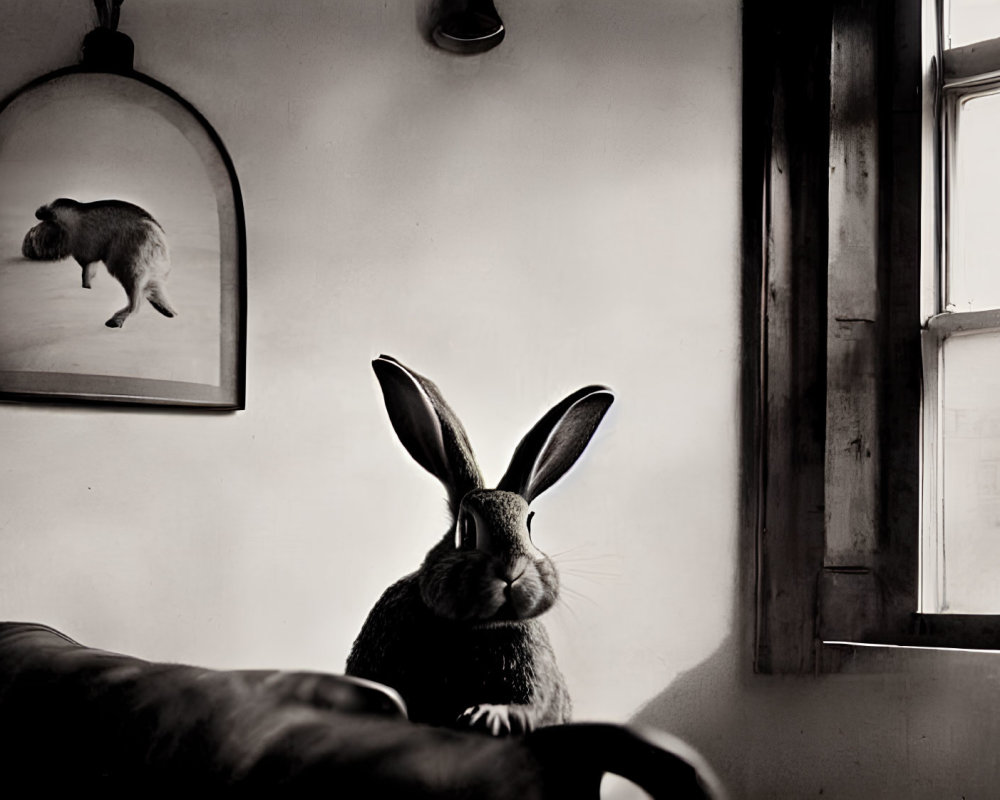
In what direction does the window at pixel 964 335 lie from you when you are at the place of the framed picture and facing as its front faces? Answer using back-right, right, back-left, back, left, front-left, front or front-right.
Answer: left

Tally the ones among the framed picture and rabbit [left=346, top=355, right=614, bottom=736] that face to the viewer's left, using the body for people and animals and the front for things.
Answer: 0

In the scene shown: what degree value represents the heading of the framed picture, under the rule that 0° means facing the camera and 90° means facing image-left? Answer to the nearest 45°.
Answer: approximately 0°

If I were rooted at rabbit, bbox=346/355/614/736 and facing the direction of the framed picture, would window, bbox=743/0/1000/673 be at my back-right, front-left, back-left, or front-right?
back-right

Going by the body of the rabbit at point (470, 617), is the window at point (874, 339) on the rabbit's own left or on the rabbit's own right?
on the rabbit's own left
